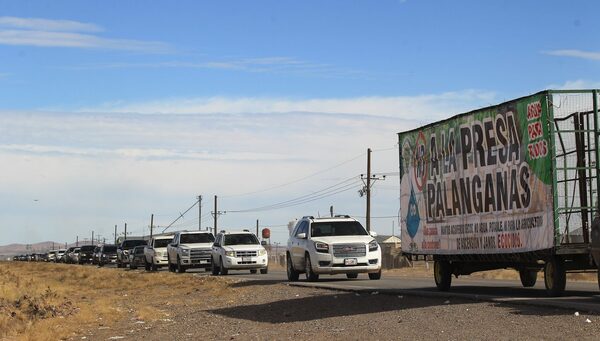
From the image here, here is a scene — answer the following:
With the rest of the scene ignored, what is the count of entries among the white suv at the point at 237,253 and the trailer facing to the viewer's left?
0

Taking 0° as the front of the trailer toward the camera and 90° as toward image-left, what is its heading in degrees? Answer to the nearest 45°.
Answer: approximately 315°

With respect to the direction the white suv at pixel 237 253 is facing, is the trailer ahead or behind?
ahead

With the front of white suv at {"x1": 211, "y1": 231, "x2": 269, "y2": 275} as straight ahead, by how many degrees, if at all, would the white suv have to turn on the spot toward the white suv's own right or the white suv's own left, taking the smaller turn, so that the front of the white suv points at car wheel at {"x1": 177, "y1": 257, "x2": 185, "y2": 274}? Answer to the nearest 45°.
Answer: approximately 180°

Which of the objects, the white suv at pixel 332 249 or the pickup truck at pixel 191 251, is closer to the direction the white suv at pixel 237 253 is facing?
the white suv

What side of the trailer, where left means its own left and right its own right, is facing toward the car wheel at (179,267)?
back

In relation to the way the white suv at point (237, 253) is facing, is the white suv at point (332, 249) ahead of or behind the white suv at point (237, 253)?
ahead

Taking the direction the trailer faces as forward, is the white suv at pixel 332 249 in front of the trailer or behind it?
behind
